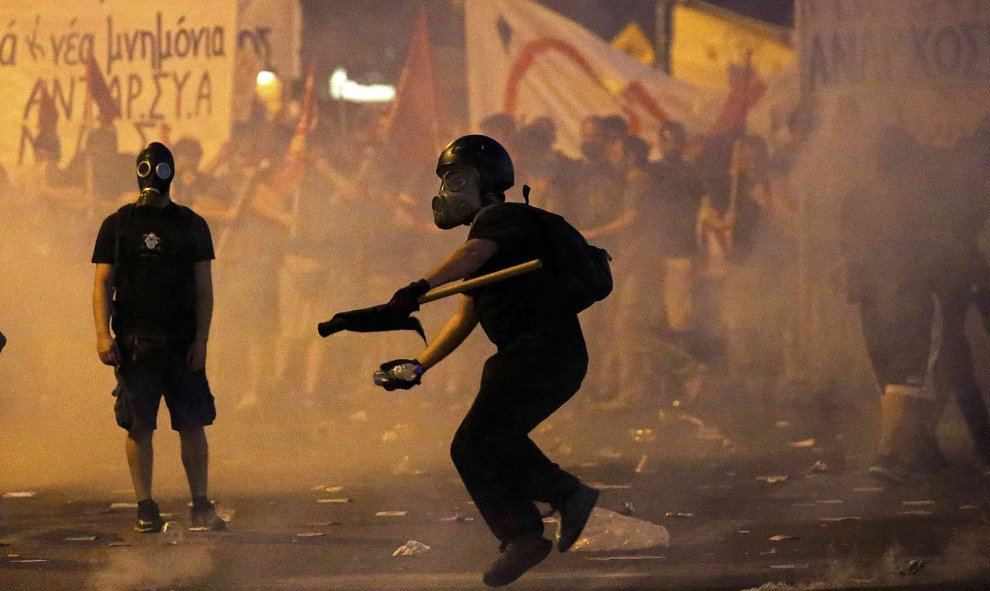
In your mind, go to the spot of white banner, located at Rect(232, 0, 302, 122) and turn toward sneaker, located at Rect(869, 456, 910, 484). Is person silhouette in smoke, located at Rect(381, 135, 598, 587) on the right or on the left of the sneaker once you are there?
right

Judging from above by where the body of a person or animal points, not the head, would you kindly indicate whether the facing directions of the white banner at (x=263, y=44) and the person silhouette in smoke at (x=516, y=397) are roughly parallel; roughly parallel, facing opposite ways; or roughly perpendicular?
roughly perpendicular

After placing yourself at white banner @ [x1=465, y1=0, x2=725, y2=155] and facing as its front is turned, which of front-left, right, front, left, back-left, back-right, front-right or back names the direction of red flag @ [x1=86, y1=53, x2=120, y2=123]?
right

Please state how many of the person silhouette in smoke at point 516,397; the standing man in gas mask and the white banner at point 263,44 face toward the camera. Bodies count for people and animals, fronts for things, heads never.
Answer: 2

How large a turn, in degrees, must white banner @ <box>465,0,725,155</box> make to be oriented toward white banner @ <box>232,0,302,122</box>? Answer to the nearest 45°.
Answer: approximately 90° to its right

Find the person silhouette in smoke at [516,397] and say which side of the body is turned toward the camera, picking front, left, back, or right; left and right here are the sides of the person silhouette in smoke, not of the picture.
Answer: left

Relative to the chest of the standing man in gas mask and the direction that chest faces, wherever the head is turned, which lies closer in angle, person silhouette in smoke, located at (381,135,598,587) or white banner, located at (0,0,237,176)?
the person silhouette in smoke

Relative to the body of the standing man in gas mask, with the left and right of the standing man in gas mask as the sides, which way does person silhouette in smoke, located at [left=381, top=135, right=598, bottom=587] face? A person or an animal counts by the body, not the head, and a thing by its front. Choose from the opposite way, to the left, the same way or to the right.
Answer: to the right

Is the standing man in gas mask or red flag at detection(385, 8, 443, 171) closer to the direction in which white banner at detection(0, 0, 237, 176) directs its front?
the standing man in gas mask

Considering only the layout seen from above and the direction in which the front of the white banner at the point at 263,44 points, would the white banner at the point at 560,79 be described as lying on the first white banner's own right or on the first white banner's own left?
on the first white banner's own left

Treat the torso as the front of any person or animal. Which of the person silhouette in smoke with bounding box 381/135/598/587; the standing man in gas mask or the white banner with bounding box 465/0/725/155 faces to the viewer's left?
the person silhouette in smoke
